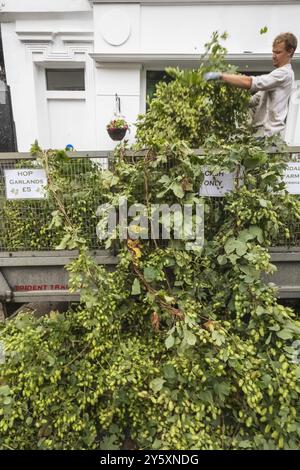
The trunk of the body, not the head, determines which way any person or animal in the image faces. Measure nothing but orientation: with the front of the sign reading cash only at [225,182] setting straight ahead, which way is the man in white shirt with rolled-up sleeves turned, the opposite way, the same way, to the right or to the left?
to the right

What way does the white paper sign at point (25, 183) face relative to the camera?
toward the camera

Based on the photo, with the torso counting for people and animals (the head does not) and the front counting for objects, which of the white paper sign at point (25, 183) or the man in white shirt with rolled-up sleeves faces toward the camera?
the white paper sign

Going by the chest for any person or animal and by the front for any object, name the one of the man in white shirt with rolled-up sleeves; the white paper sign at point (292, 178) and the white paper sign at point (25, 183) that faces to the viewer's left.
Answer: the man in white shirt with rolled-up sleeves

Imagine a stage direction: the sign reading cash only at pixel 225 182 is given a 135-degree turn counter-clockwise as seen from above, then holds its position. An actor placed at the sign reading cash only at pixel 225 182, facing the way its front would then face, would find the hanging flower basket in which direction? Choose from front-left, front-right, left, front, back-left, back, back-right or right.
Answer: left

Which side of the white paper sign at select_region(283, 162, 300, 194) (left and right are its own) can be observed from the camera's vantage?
front

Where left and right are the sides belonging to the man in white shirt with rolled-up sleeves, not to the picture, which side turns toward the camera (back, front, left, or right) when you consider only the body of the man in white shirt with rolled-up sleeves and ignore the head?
left

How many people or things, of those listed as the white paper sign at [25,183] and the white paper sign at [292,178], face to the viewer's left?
0

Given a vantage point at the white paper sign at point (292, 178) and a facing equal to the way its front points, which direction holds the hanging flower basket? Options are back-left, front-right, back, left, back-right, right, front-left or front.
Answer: back-right

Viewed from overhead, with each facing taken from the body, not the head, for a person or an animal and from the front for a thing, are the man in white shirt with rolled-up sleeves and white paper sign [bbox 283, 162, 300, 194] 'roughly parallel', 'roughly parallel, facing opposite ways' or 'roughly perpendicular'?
roughly perpendicular
